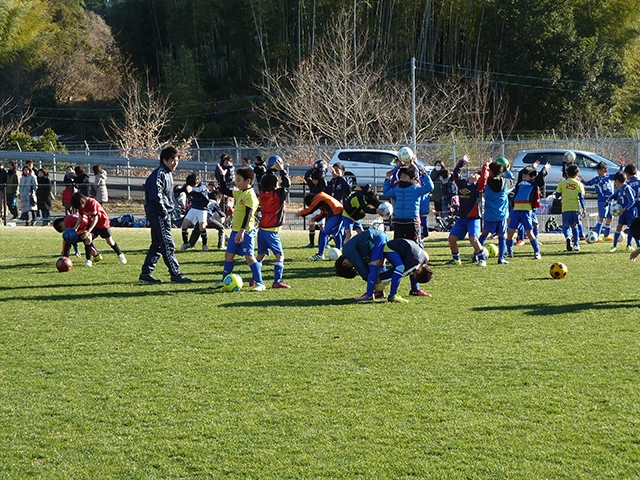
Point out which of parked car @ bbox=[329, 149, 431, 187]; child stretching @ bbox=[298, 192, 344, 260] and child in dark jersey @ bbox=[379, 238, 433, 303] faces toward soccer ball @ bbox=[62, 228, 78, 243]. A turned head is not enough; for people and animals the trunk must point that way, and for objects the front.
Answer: the child stretching

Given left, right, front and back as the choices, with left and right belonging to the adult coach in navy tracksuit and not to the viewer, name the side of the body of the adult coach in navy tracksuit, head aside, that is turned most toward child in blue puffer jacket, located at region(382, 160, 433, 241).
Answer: front

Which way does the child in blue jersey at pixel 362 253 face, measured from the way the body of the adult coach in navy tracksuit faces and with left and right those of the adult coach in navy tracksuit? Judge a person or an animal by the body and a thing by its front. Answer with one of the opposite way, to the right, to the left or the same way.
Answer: the opposite way

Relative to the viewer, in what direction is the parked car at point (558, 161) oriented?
to the viewer's right

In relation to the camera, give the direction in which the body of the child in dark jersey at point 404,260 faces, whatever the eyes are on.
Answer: to the viewer's right

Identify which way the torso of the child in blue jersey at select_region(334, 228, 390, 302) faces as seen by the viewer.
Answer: to the viewer's left

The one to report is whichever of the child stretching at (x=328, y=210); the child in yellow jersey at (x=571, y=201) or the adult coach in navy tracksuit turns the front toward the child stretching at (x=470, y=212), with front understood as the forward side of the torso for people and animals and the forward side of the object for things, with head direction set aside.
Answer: the adult coach in navy tracksuit

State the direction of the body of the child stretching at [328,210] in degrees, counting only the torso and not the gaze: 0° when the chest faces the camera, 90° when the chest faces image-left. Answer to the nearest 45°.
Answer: approximately 90°

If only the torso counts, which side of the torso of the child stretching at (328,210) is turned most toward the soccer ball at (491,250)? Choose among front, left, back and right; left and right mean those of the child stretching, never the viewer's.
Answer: back

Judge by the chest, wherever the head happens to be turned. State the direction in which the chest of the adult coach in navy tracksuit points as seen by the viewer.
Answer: to the viewer's right
